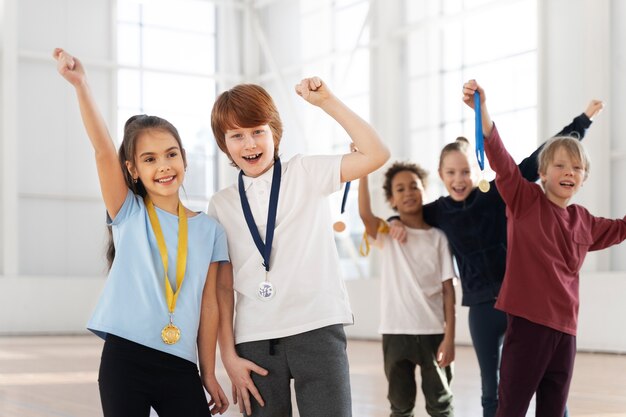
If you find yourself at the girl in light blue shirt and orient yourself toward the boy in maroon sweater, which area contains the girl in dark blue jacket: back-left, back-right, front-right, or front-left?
front-left

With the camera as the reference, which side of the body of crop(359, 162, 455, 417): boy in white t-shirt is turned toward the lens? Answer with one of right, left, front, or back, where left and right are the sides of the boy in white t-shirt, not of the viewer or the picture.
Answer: front

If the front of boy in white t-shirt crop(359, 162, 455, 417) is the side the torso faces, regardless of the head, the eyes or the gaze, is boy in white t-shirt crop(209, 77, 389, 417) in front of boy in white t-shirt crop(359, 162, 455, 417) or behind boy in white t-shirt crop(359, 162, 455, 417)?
in front

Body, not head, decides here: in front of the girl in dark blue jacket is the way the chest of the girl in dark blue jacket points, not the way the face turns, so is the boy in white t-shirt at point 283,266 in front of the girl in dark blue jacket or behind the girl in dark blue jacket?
in front

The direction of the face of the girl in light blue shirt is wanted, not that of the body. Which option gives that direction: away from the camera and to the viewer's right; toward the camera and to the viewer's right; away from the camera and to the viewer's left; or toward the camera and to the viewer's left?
toward the camera and to the viewer's right

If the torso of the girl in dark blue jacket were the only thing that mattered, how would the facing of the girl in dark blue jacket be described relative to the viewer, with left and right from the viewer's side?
facing the viewer

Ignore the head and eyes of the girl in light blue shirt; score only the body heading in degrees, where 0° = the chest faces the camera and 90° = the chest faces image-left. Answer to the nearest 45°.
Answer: approximately 315°

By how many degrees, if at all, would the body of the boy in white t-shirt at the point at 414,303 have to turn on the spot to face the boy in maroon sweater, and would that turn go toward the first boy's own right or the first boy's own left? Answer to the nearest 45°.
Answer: approximately 45° to the first boy's own left

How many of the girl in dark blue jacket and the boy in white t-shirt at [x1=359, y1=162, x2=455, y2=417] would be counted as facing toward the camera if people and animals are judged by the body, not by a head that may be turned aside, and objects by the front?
2

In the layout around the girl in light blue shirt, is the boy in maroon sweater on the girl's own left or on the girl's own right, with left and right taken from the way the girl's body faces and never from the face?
on the girl's own left

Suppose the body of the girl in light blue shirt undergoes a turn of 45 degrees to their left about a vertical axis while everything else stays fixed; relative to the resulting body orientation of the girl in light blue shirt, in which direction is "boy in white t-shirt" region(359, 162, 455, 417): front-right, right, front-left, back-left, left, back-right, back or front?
front-left
